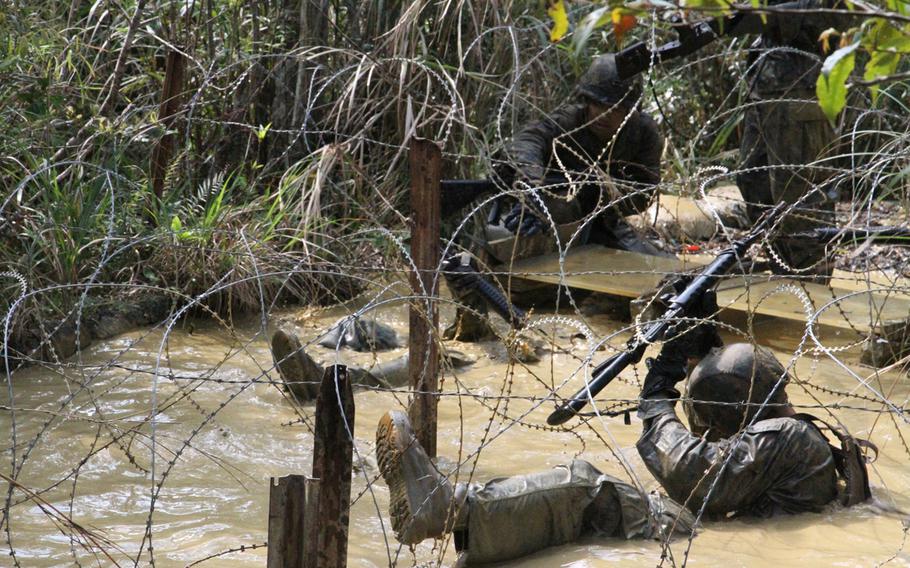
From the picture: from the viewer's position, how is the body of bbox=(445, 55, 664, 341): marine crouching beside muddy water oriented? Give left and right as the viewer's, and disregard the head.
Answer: facing the viewer and to the left of the viewer

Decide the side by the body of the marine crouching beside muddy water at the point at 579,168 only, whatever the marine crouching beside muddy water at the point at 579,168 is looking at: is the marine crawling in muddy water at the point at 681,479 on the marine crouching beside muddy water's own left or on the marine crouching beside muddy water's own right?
on the marine crouching beside muddy water's own left

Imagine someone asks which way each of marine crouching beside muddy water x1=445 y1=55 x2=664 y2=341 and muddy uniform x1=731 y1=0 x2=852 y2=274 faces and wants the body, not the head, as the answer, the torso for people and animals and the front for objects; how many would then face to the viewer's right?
0
